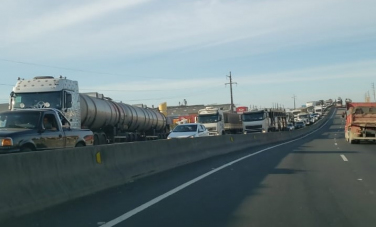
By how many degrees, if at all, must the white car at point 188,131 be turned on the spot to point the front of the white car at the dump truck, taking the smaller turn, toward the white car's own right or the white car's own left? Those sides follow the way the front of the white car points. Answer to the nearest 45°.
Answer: approximately 135° to the white car's own left

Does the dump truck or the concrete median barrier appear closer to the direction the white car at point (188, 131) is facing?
the concrete median barrier

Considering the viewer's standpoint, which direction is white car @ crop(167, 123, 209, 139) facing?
facing the viewer and to the left of the viewer
